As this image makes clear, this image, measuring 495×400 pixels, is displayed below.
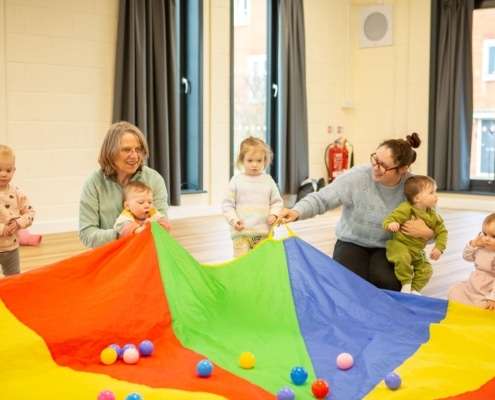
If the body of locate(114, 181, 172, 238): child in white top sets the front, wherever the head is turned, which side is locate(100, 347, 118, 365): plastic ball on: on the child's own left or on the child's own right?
on the child's own right

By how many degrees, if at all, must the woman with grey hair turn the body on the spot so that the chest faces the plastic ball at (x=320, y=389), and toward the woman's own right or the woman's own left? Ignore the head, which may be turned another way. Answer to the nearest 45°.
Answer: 0° — they already face it

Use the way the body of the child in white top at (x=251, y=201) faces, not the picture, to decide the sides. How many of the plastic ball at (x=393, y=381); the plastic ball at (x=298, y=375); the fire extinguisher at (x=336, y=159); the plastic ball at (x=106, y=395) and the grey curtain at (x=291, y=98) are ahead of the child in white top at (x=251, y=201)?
3

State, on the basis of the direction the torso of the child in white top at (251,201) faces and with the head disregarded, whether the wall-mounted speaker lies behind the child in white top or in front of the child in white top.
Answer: behind

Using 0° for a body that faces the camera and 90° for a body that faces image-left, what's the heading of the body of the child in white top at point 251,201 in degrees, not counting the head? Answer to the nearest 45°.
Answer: approximately 0°

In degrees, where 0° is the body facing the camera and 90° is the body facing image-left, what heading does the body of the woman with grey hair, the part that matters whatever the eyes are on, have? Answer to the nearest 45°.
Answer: approximately 315°

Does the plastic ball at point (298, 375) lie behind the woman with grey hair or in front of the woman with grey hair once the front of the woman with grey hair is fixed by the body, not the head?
in front

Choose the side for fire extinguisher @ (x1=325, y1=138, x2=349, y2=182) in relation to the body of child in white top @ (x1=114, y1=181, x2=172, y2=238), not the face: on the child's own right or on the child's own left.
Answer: on the child's own left

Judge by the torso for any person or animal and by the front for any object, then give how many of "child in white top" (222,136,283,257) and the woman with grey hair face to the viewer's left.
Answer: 0

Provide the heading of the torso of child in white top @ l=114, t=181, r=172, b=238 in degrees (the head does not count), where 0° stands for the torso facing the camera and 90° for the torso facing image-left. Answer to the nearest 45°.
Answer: approximately 315°

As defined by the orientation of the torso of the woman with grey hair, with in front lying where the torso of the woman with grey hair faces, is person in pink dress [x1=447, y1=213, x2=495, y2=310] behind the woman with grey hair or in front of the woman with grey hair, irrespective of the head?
in front

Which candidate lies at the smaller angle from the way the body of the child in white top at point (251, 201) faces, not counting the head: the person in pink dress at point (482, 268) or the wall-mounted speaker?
the person in pink dress

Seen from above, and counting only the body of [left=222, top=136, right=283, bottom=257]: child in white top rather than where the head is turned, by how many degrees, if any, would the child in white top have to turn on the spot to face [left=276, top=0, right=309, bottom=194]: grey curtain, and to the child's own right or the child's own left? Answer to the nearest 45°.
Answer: approximately 180°

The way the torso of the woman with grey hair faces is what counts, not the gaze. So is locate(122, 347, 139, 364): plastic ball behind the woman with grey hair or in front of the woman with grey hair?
in front
